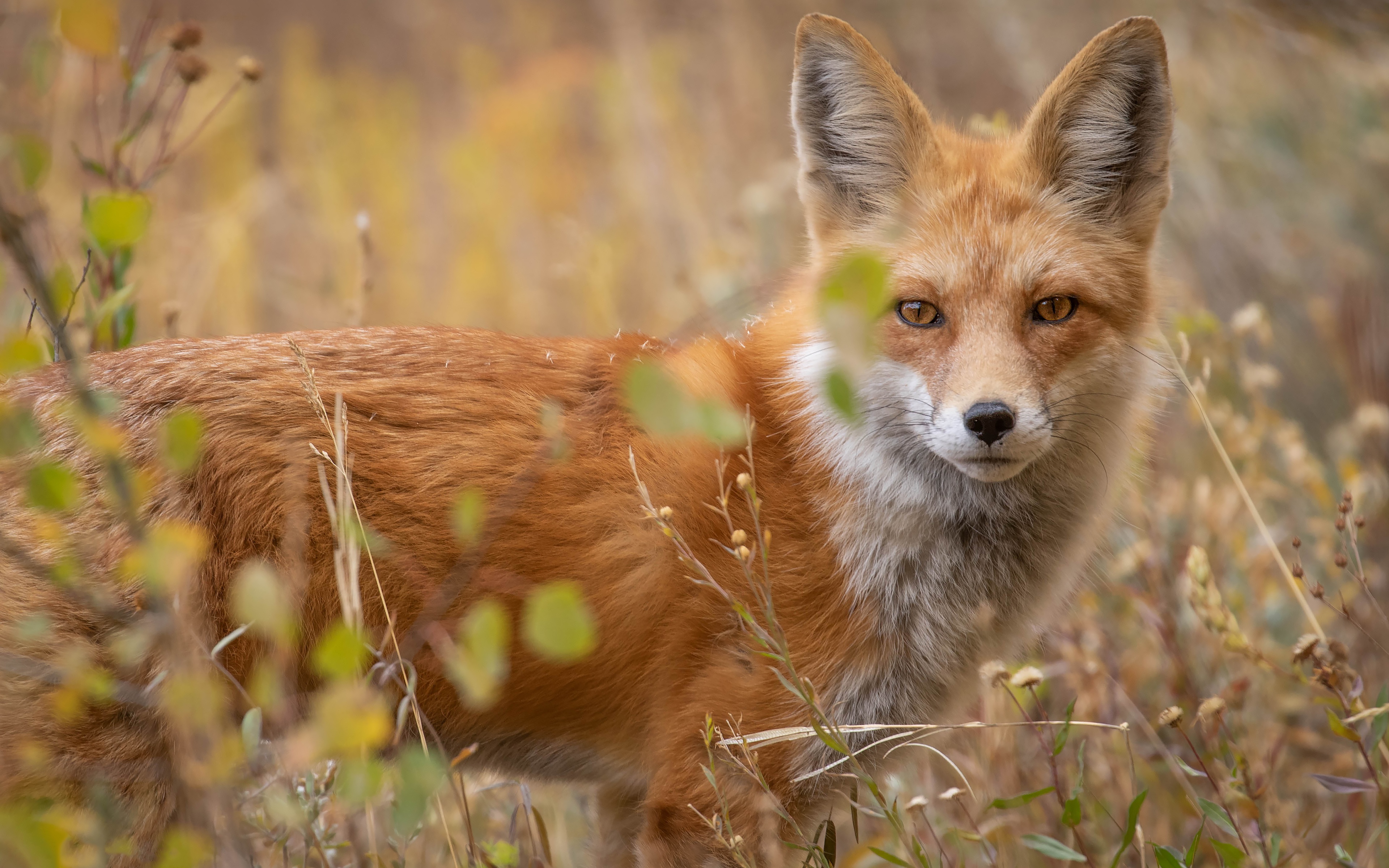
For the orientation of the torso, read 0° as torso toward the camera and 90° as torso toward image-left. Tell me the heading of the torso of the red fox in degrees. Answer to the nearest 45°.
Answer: approximately 270°

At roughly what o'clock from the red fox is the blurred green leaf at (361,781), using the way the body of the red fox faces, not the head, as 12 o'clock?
The blurred green leaf is roughly at 4 o'clock from the red fox.

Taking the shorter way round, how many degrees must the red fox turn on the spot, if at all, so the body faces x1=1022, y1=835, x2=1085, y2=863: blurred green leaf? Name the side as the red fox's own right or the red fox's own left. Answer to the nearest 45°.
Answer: approximately 45° to the red fox's own right

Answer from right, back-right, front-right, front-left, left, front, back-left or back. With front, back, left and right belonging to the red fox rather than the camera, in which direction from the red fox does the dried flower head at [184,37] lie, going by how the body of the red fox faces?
back-left

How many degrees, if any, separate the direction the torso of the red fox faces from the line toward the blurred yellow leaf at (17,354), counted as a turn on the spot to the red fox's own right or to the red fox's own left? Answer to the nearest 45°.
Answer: approximately 135° to the red fox's own right

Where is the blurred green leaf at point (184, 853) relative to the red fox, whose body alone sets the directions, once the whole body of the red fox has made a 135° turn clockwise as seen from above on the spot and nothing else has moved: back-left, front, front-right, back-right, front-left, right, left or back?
front

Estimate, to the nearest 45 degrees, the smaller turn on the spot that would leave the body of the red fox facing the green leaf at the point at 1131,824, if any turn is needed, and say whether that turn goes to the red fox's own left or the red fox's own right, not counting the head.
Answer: approximately 45° to the red fox's own right

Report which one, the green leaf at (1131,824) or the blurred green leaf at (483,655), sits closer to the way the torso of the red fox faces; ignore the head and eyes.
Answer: the green leaf

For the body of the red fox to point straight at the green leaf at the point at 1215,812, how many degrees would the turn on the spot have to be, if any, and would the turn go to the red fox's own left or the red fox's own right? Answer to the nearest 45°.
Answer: approximately 45° to the red fox's own right

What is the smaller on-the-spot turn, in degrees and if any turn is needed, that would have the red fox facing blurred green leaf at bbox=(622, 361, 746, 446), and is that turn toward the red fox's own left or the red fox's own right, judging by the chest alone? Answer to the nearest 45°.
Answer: approximately 90° to the red fox's own right

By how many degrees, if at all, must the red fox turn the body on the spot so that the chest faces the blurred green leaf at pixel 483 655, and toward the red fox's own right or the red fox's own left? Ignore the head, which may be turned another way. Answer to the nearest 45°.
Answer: approximately 135° to the red fox's own right
